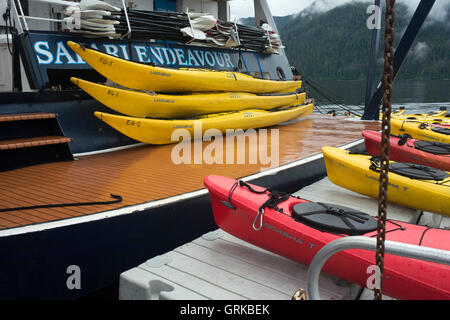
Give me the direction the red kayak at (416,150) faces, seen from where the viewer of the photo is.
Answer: facing away from the viewer and to the left of the viewer

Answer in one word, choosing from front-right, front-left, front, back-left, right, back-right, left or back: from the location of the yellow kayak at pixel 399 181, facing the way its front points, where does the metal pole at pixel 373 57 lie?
front-right

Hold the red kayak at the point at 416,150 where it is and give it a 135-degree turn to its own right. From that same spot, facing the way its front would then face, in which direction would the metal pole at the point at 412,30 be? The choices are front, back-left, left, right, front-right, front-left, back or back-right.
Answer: left

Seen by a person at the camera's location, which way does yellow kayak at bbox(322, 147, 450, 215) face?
facing away from the viewer and to the left of the viewer

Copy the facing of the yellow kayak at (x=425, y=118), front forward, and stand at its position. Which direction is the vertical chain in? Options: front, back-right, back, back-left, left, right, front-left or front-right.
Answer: left

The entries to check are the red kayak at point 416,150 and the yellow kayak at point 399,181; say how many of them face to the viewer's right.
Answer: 0

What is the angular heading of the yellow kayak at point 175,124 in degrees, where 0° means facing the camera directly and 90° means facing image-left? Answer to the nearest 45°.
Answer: approximately 45°

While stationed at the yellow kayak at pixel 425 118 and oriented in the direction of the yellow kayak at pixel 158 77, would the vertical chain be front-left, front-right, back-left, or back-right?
front-left

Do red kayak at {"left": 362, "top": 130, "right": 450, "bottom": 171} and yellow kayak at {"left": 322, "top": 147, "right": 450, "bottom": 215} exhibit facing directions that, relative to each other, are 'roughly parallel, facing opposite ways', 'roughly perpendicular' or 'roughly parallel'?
roughly parallel

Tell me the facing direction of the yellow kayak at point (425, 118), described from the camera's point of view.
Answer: facing to the left of the viewer

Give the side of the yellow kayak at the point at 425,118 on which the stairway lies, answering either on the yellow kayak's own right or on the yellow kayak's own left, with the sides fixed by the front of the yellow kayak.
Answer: on the yellow kayak's own left

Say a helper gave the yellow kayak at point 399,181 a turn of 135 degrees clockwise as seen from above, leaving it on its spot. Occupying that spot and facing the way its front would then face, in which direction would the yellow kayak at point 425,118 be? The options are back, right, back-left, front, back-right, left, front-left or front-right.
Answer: left

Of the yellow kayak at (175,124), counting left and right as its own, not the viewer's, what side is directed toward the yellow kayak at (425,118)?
back
